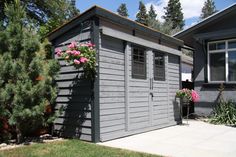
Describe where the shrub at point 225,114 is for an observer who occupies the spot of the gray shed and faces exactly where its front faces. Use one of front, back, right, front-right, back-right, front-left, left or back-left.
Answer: left

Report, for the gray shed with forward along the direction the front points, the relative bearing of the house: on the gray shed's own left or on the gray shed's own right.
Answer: on the gray shed's own left

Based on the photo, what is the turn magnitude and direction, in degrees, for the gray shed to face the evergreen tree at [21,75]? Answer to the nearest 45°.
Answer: approximately 90° to its right

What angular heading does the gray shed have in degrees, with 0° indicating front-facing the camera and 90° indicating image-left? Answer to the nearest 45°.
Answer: approximately 315°

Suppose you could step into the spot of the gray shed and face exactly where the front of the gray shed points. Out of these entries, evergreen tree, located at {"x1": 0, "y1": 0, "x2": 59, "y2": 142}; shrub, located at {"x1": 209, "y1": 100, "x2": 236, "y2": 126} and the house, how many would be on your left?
2
